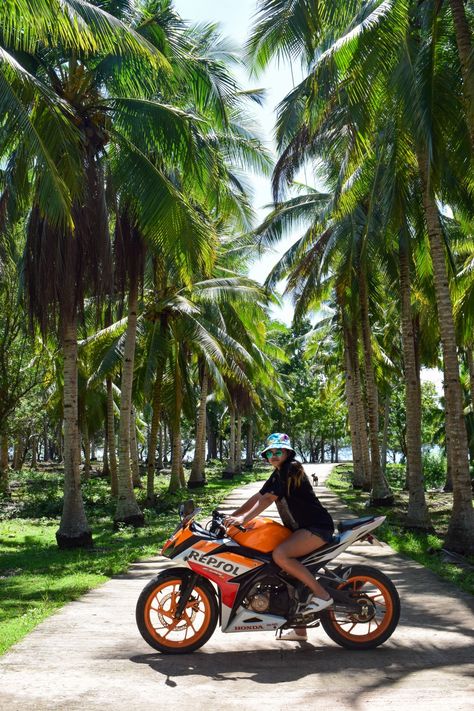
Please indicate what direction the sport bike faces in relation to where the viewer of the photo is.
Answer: facing to the left of the viewer

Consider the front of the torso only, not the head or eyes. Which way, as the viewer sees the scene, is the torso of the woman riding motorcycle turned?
to the viewer's left
